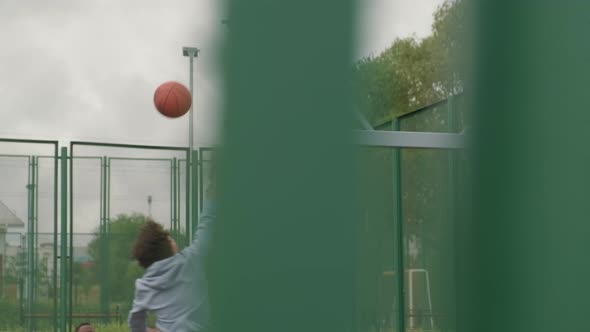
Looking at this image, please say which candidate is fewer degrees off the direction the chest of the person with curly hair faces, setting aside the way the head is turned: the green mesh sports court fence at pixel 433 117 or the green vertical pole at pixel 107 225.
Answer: the green vertical pole

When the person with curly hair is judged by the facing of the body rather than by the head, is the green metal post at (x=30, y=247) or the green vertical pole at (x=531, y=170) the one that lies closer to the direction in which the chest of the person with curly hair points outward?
the green metal post

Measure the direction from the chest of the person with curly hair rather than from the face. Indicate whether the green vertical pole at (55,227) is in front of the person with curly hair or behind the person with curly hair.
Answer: in front

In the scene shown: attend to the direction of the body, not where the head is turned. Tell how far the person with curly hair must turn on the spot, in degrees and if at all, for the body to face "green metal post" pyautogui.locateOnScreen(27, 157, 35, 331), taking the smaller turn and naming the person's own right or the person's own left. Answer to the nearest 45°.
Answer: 0° — they already face it

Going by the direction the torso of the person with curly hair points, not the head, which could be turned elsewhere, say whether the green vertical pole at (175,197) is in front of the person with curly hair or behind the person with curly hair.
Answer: in front

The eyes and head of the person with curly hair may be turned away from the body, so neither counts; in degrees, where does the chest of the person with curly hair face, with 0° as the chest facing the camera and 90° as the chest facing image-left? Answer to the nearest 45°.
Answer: approximately 180°

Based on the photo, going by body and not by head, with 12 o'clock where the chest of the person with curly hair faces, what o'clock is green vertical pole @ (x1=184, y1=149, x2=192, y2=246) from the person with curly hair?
The green vertical pole is roughly at 12 o'clock from the person with curly hair.

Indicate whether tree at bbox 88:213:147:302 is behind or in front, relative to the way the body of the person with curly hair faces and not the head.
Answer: in front

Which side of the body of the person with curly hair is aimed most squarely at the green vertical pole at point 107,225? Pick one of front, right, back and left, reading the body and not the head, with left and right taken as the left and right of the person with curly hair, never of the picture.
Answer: front

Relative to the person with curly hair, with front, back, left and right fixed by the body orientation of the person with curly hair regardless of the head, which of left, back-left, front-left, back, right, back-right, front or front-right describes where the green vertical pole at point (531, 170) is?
back

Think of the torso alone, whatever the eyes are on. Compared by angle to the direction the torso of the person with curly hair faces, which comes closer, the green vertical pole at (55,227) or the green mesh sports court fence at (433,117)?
the green vertical pole

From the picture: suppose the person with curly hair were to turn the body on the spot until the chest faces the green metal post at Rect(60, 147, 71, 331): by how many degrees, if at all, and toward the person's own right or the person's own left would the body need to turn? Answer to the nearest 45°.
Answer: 0° — they already face it
